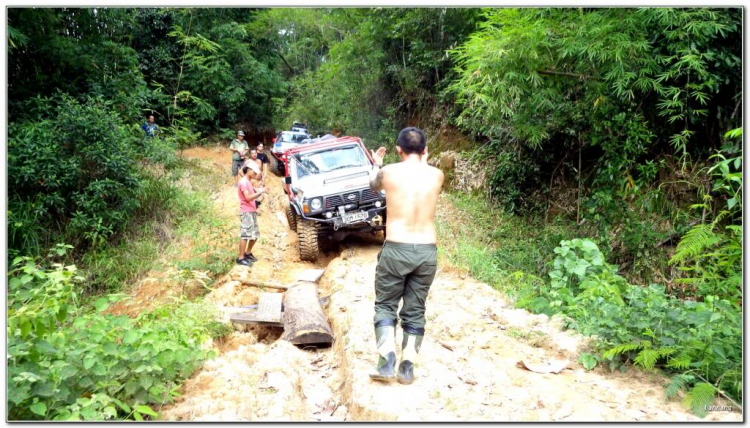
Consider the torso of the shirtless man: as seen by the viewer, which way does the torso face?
away from the camera

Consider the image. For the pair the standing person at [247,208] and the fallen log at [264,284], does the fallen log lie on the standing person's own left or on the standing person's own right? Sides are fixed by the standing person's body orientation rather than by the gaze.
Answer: on the standing person's own right

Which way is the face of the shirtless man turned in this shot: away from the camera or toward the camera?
away from the camera

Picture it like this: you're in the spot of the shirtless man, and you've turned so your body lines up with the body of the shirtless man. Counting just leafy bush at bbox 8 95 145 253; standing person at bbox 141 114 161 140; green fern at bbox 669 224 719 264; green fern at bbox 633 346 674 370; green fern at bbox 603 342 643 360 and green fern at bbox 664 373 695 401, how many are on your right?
4

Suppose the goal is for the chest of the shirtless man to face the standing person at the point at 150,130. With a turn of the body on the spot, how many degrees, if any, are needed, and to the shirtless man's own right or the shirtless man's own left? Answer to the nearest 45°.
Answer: approximately 45° to the shirtless man's own left

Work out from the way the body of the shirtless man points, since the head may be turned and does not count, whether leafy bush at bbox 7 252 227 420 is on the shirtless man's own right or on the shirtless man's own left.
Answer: on the shirtless man's own left

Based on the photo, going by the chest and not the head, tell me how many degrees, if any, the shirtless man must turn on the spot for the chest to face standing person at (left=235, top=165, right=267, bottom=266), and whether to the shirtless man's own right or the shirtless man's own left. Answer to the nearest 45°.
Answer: approximately 45° to the shirtless man's own left

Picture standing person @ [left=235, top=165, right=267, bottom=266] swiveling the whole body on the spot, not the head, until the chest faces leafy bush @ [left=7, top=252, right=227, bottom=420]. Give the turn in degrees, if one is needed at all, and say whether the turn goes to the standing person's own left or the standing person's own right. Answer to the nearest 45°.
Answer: approximately 90° to the standing person's own right

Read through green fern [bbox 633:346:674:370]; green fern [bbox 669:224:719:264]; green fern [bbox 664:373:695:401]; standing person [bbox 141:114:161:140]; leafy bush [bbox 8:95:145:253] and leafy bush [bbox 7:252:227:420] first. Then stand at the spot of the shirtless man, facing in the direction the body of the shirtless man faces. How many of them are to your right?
3

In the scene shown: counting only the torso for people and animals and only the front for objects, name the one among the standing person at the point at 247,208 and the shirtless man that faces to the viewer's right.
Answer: the standing person

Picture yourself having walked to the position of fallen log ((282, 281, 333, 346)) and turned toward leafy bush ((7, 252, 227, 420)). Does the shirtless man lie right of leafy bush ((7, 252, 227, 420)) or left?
left

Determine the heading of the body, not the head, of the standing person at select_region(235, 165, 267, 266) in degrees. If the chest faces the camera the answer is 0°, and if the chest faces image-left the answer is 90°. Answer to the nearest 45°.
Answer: approximately 270°

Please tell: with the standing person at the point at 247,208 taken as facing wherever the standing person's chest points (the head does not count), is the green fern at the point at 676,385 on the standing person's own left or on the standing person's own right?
on the standing person's own right

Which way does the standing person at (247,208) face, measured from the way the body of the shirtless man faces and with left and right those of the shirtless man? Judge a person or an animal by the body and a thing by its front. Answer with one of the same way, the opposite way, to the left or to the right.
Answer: to the right

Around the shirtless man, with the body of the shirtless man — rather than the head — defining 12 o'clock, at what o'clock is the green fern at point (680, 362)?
The green fern is roughly at 3 o'clock from the shirtless man.

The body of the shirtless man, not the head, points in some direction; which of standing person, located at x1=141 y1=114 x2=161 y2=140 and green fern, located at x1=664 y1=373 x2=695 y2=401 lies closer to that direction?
the standing person

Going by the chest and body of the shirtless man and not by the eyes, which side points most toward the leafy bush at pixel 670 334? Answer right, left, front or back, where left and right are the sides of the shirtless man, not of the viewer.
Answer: right
